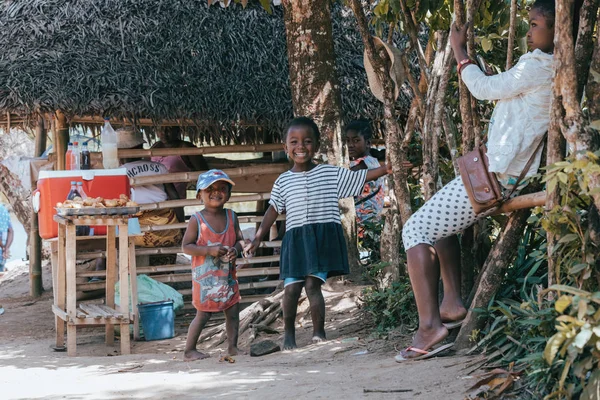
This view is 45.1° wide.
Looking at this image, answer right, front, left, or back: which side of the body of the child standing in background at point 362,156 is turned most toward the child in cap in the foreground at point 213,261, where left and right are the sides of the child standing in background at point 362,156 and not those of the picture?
front

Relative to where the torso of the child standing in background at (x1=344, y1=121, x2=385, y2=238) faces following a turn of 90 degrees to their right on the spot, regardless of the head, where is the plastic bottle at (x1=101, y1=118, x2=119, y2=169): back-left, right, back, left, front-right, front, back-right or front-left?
front-left

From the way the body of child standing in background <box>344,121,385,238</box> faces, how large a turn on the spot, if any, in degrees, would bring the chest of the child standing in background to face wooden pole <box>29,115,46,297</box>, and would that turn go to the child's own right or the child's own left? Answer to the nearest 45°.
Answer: approximately 90° to the child's own right

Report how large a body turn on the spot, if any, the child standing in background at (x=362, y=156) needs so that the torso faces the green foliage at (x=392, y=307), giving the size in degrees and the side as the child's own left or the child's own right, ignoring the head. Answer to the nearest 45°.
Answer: approximately 45° to the child's own left

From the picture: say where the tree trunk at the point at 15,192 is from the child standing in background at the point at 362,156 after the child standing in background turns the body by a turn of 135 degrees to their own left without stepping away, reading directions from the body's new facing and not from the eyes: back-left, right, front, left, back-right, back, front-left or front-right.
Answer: back-left

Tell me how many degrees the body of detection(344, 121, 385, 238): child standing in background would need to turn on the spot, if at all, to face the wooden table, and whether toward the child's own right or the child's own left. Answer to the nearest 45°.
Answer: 0° — they already face it

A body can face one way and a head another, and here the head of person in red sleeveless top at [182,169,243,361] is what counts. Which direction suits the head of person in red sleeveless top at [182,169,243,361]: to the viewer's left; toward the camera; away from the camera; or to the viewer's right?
toward the camera

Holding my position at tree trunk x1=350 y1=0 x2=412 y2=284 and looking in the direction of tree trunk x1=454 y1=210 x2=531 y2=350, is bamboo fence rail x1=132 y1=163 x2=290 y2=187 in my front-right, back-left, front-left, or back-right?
back-right

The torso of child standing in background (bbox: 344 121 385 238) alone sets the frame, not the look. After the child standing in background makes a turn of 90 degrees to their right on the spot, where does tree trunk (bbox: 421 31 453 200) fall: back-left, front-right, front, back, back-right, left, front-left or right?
back-left

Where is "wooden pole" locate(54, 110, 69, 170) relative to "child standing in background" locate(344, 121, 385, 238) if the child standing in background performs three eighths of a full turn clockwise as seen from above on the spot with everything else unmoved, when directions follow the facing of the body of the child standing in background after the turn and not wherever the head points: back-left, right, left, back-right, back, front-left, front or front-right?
left

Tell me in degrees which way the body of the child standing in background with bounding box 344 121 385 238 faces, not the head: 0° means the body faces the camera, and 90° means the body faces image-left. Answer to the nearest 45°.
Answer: approximately 45°

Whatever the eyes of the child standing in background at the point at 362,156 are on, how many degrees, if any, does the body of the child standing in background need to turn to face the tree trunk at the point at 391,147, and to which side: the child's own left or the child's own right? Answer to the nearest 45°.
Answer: approximately 45° to the child's own left
